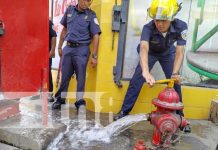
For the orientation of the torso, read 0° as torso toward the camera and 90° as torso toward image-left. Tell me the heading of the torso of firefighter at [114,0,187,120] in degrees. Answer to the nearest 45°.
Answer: approximately 0°

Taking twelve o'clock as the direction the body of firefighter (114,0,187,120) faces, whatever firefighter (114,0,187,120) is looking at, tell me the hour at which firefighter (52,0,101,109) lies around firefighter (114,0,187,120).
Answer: firefighter (52,0,101,109) is roughly at 4 o'clock from firefighter (114,0,187,120).
